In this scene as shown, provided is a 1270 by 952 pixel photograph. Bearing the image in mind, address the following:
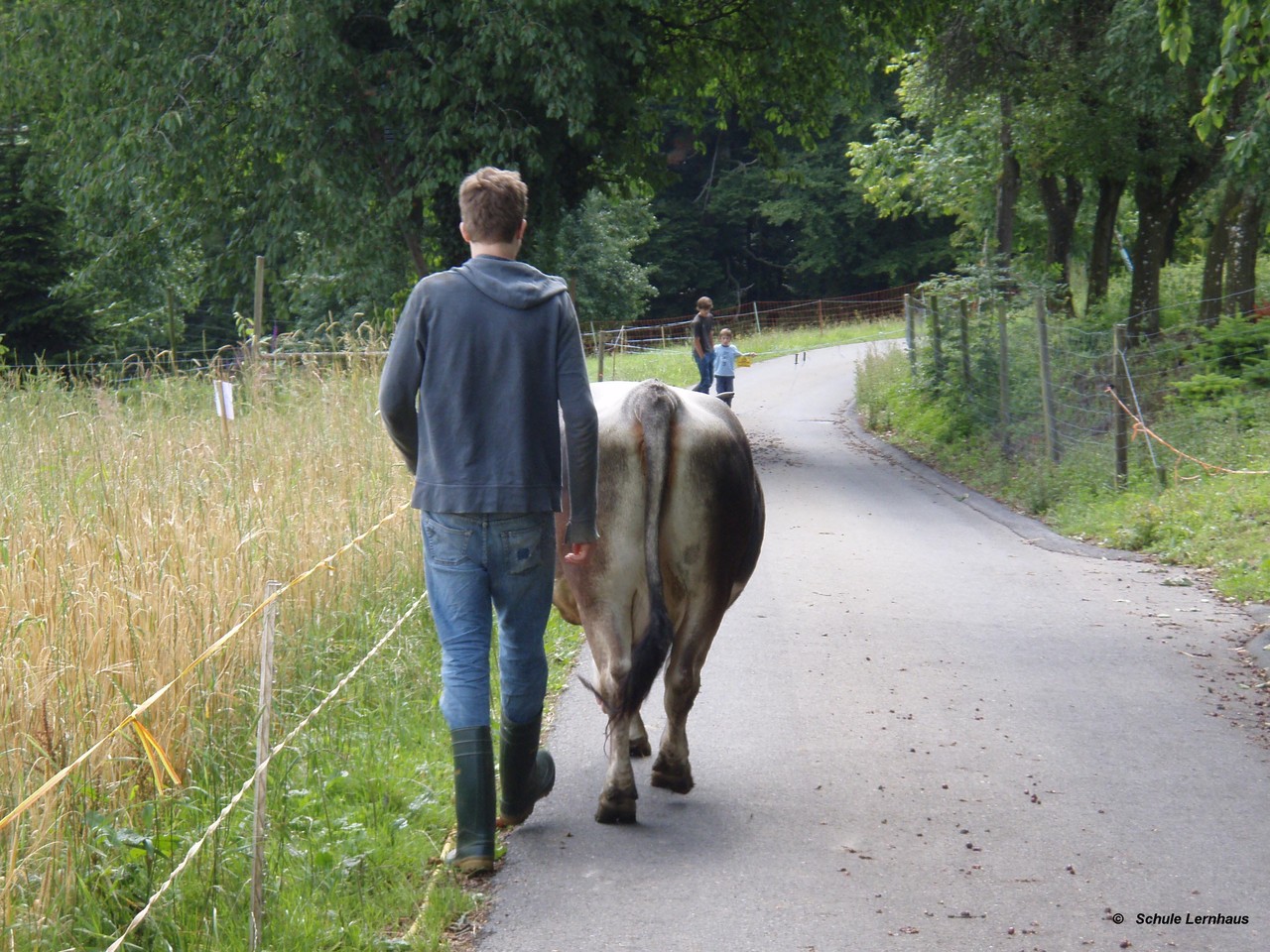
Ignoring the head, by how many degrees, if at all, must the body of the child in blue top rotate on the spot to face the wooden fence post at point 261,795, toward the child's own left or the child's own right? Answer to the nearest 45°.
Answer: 0° — they already face it

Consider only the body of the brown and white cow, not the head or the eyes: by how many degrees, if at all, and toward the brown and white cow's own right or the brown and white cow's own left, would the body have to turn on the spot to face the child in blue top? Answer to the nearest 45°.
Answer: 0° — it already faces them

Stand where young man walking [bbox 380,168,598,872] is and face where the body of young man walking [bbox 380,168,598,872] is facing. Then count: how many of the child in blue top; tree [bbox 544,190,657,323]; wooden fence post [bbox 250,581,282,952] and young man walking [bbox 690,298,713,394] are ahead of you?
3

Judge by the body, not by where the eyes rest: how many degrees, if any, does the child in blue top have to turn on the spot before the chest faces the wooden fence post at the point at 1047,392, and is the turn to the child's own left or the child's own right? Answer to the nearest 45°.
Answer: approximately 45° to the child's own left

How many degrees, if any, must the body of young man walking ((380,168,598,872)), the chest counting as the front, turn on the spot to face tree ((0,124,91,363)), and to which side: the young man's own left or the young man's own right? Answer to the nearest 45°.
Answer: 0° — they already face it

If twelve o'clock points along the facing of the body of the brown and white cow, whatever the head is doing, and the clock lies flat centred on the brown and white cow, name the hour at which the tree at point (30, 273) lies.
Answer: The tree is roughly at 11 o'clock from the brown and white cow.

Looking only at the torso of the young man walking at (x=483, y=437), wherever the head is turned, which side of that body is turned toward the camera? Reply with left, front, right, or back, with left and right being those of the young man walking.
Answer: back

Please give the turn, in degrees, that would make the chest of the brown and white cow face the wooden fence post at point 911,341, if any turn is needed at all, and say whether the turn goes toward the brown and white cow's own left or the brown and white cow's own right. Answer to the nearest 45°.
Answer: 0° — it already faces it

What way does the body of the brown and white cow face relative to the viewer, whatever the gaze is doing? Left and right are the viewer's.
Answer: facing away from the viewer

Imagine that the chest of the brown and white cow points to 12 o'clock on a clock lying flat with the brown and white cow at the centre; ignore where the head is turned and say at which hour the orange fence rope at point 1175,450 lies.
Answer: The orange fence rope is roughly at 1 o'clock from the brown and white cow.

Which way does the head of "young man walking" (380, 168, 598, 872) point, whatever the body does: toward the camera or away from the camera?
away from the camera

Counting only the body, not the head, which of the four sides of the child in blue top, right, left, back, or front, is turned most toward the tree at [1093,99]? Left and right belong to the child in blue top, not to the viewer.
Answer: left

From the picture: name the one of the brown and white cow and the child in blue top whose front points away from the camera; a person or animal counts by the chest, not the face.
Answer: the brown and white cow

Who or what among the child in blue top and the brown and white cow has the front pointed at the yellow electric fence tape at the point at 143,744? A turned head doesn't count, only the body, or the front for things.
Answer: the child in blue top

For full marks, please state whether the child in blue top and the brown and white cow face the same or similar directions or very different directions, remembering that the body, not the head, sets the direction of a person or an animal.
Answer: very different directions

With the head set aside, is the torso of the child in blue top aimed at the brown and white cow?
yes
